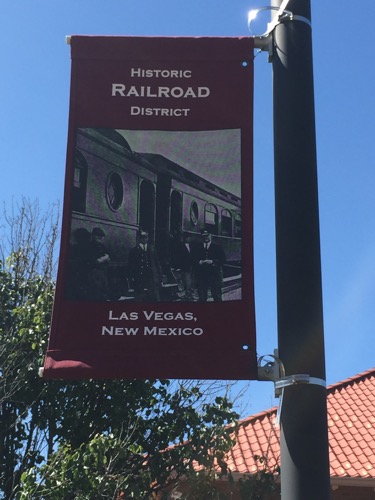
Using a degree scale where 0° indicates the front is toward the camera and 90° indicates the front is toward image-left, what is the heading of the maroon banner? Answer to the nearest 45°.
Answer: approximately 0°

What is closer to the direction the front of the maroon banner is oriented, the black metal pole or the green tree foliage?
the black metal pole

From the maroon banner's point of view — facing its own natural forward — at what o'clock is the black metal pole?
The black metal pole is roughly at 10 o'clock from the maroon banner.

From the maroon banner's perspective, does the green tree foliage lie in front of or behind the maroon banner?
behind
